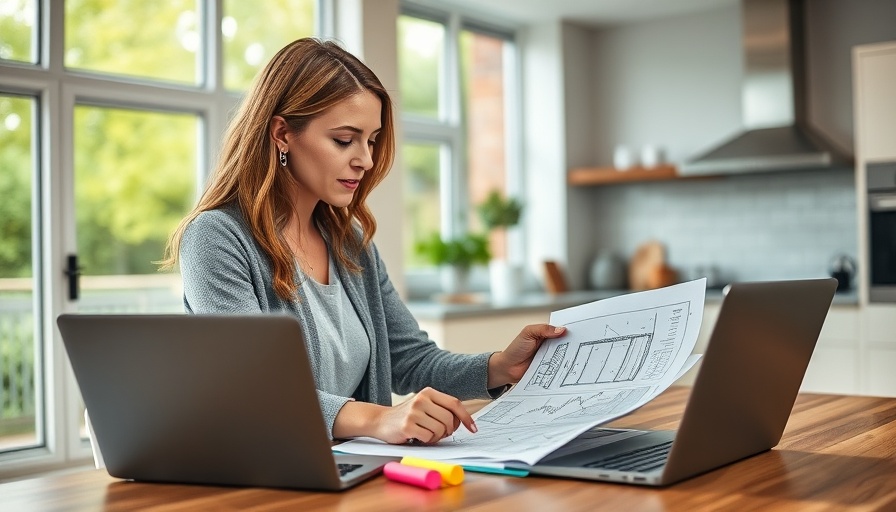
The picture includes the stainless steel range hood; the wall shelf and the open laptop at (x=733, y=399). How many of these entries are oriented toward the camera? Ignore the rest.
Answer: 2

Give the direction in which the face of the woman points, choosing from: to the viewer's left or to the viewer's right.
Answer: to the viewer's right

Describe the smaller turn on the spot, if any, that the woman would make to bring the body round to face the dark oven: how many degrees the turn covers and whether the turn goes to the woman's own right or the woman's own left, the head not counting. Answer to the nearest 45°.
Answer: approximately 90° to the woman's own left

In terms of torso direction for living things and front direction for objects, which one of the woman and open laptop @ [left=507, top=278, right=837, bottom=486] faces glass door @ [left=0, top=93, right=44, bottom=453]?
the open laptop

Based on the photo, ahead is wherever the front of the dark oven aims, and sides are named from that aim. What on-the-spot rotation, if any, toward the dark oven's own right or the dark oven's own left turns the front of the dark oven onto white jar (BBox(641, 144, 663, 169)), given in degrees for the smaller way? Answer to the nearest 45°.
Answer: approximately 135° to the dark oven's own right

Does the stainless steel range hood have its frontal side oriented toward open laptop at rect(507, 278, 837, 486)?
yes

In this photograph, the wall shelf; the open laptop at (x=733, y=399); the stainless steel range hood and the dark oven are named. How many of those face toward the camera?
3

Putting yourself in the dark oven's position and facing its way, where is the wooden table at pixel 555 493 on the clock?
The wooden table is roughly at 12 o'clock from the dark oven.

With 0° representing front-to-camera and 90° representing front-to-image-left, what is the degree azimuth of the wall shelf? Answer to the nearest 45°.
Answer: approximately 0°
